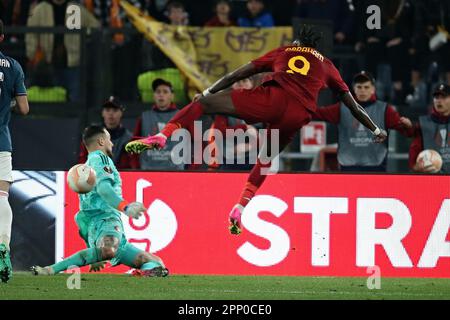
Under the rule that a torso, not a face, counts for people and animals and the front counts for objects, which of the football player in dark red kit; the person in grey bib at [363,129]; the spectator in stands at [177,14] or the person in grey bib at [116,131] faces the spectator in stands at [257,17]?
the football player in dark red kit

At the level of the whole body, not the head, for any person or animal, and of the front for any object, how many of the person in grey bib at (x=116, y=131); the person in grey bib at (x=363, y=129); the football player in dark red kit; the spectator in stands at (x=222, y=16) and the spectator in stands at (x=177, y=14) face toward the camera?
4

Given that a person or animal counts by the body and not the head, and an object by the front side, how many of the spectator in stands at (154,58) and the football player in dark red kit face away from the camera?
1

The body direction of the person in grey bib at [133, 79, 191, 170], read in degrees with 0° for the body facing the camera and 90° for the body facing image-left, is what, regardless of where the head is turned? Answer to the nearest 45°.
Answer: approximately 0°

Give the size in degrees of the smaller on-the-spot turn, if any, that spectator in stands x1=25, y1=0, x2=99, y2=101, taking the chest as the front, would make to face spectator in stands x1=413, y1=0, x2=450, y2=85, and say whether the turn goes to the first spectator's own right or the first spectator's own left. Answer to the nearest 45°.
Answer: approximately 90° to the first spectator's own left

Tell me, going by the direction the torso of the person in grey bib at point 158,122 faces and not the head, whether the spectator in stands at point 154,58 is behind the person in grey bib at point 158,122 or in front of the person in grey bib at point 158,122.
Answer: behind

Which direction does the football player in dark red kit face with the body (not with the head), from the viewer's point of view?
away from the camera

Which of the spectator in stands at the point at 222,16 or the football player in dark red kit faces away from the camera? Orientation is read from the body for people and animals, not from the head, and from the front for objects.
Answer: the football player in dark red kit

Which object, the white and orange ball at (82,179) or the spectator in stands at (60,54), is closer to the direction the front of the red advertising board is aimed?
the white and orange ball

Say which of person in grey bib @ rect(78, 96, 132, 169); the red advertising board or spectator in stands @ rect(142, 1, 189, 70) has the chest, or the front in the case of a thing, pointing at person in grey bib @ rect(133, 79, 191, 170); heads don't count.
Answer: spectator in stands @ rect(142, 1, 189, 70)

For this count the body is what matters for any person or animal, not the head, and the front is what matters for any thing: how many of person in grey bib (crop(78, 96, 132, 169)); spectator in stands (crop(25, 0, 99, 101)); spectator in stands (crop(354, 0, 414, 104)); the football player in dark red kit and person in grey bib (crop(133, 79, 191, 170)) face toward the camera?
4
